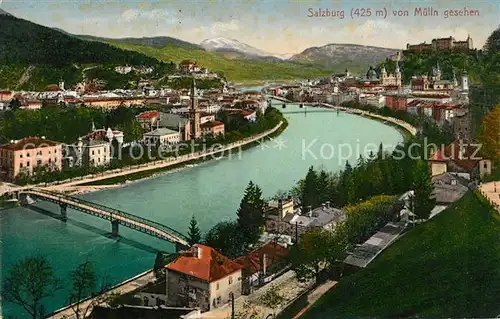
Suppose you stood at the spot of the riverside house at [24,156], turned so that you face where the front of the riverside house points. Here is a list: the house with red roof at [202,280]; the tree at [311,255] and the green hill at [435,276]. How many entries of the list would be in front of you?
3

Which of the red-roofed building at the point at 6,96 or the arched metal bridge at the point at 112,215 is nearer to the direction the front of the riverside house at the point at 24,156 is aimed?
the arched metal bridge

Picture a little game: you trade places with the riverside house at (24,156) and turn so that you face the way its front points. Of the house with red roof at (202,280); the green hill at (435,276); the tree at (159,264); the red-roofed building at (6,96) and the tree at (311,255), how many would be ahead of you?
4

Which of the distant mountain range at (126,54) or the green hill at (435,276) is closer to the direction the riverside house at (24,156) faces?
the green hill

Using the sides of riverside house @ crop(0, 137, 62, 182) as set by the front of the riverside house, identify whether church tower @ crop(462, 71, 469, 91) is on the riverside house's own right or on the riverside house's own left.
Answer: on the riverside house's own left

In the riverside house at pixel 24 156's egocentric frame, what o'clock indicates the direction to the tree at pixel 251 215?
The tree is roughly at 11 o'clock from the riverside house.

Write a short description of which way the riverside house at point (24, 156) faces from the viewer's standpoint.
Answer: facing the viewer and to the right of the viewer

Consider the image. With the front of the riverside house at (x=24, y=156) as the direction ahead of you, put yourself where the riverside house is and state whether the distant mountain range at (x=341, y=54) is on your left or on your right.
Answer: on your left

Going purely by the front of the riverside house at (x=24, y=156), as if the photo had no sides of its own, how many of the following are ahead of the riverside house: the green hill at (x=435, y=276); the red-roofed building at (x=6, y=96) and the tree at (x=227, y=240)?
2

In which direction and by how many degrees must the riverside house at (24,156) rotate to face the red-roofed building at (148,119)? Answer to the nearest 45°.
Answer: approximately 90° to its left

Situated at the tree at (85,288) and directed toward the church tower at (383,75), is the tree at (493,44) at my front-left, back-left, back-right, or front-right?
front-right
